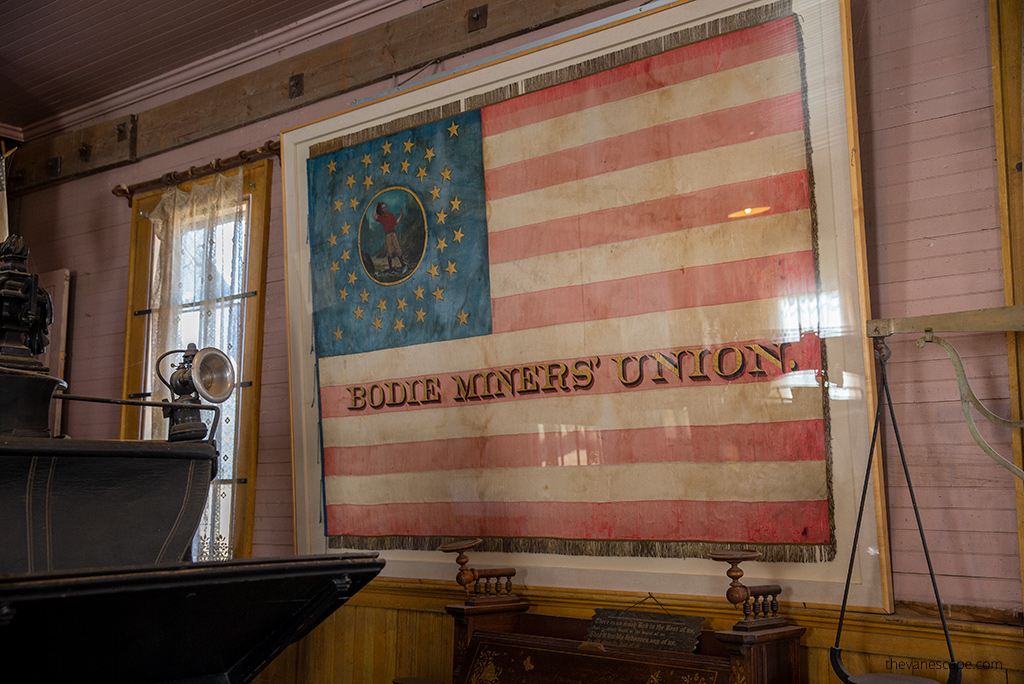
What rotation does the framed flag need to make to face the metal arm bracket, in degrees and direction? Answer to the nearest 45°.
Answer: approximately 90° to its left

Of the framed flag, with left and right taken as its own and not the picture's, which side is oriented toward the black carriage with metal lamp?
front

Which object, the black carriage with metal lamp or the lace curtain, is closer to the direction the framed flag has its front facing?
the black carriage with metal lamp

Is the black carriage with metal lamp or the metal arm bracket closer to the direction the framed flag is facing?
the black carriage with metal lamp

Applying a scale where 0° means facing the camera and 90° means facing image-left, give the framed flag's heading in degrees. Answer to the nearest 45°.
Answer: approximately 45°

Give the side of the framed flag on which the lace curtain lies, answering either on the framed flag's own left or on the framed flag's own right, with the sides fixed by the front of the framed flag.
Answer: on the framed flag's own right
